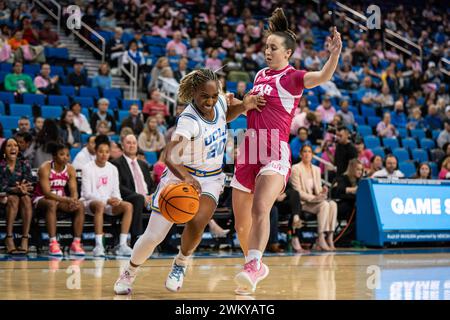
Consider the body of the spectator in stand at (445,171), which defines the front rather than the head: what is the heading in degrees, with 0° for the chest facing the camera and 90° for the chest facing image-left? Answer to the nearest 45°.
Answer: approximately 0°

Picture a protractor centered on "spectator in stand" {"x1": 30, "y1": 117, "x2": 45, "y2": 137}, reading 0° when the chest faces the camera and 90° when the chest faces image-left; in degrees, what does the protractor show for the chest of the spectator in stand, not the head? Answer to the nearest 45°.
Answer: approximately 315°

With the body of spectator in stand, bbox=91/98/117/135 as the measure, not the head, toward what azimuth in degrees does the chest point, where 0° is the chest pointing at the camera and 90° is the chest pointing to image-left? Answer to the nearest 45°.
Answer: approximately 0°

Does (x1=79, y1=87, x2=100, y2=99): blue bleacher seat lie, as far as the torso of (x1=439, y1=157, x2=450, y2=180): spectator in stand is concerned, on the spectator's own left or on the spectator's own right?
on the spectator's own right

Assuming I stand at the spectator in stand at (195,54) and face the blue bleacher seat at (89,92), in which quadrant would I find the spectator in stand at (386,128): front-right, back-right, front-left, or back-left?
back-left

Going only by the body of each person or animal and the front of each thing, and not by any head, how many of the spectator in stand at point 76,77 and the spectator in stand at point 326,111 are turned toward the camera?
2

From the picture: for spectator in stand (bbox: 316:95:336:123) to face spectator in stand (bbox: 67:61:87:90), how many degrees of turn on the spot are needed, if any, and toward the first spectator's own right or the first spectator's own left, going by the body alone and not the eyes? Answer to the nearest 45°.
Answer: approximately 45° to the first spectator's own right

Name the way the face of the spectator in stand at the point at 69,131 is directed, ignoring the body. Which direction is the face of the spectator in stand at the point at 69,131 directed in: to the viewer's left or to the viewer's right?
to the viewer's right
